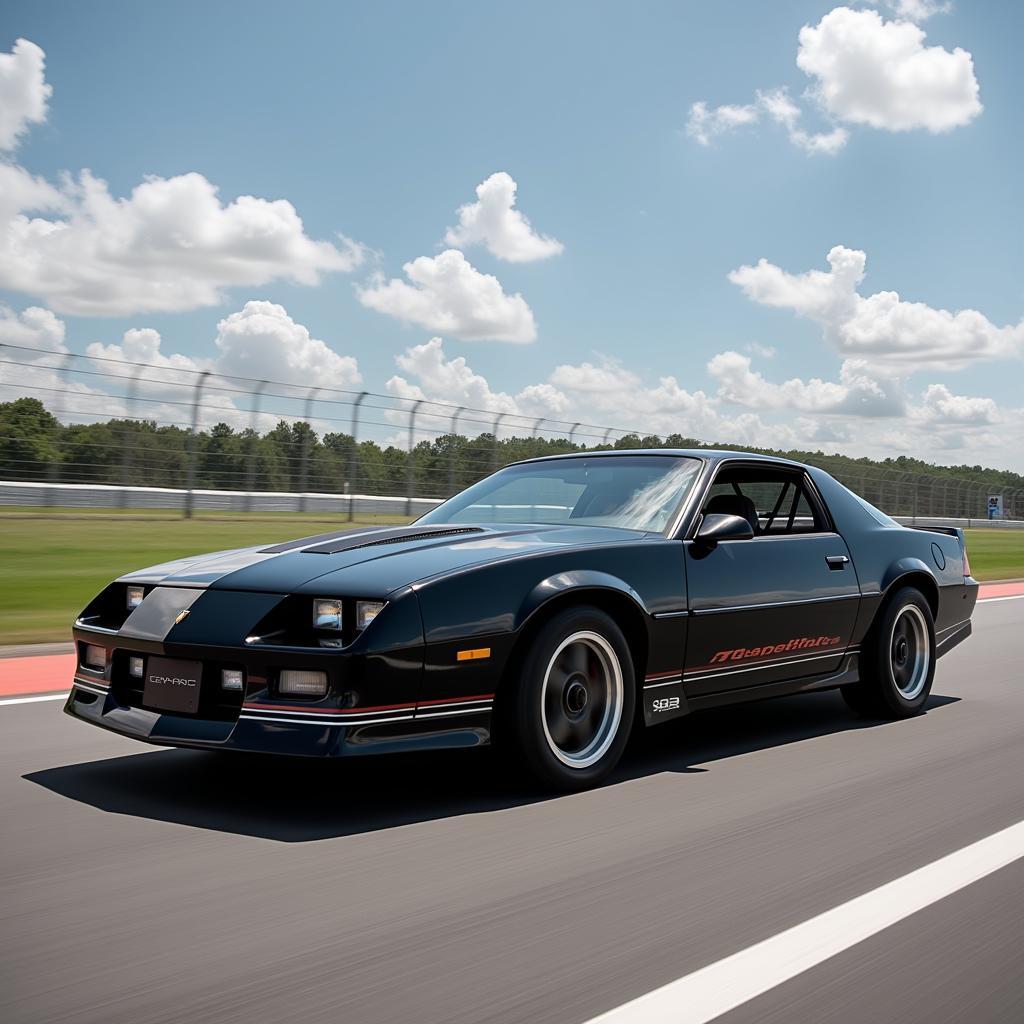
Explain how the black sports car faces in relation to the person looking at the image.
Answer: facing the viewer and to the left of the viewer

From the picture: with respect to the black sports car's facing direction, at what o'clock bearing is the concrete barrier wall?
The concrete barrier wall is roughly at 4 o'clock from the black sports car.
